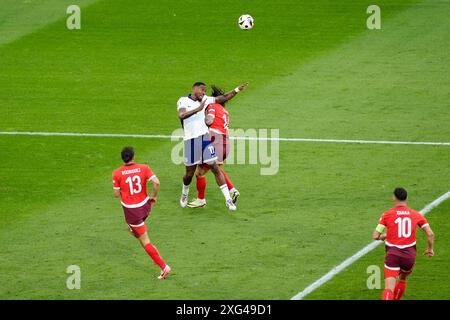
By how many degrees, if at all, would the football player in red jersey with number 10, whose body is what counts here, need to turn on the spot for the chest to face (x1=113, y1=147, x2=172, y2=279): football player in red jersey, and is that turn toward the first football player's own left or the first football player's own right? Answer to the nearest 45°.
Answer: approximately 90° to the first football player's own left

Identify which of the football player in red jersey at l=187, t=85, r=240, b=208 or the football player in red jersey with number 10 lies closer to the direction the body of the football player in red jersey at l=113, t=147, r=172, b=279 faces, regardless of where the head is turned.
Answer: the football player in red jersey

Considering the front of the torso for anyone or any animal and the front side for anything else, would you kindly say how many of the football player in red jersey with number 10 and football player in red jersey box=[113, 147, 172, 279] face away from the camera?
2

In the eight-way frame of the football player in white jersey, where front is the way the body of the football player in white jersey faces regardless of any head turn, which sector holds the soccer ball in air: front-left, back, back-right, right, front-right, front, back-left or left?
back-left

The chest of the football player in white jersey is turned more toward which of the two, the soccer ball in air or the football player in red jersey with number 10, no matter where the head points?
the football player in red jersey with number 10

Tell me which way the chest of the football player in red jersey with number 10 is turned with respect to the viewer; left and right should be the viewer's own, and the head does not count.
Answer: facing away from the viewer

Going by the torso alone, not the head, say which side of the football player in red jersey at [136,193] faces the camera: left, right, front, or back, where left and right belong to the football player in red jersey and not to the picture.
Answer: back

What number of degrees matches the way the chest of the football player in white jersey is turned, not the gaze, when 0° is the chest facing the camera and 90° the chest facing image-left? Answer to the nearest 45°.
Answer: approximately 315°

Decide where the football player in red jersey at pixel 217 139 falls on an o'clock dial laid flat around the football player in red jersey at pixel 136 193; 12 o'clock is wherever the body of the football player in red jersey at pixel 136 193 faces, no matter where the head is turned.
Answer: the football player in red jersey at pixel 217 139 is roughly at 1 o'clock from the football player in red jersey at pixel 136 193.

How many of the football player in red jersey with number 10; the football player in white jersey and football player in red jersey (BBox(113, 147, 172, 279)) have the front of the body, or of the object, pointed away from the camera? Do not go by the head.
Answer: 2
